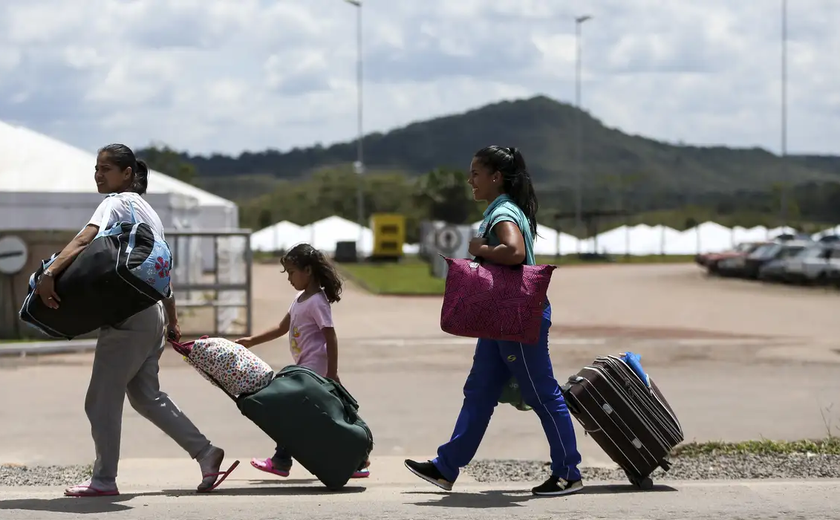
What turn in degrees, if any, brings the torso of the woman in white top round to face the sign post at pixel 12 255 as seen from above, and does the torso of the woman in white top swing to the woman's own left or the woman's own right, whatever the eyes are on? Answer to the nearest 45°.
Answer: approximately 90° to the woman's own right

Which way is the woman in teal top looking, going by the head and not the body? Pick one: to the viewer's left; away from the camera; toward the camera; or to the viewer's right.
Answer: to the viewer's left

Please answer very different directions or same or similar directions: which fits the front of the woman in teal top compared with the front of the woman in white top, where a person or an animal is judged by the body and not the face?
same or similar directions

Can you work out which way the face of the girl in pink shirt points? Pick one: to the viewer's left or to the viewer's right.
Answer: to the viewer's left

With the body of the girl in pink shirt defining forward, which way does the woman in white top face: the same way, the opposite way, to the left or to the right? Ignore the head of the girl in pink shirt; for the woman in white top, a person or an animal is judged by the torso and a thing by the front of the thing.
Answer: the same way

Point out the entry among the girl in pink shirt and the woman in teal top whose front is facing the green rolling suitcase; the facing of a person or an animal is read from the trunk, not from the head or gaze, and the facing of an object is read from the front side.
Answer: the woman in teal top

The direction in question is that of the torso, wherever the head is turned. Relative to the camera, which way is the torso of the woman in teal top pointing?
to the viewer's left

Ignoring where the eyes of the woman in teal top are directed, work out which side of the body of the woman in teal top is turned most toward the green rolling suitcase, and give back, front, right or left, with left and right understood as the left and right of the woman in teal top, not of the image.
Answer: front

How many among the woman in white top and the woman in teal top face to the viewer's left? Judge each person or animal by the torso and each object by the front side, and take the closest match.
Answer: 2

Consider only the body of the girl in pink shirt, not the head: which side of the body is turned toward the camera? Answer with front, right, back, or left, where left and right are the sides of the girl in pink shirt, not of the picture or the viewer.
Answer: left

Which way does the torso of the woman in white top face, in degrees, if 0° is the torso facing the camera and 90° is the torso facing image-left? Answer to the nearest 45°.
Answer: approximately 90°
